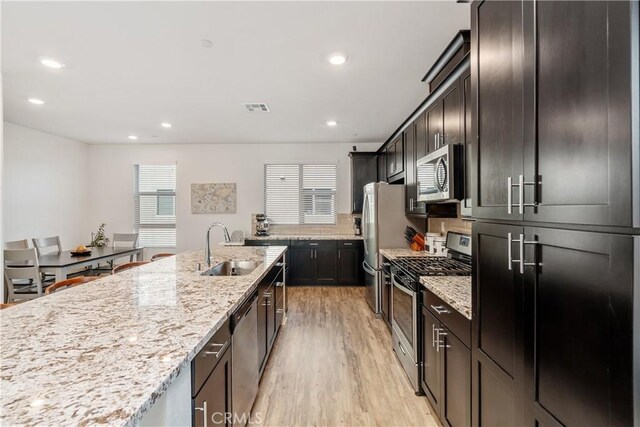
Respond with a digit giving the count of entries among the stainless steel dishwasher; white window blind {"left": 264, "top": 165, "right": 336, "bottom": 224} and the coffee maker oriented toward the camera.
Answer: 2

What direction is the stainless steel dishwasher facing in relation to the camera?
to the viewer's right

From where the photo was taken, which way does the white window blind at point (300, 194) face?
toward the camera

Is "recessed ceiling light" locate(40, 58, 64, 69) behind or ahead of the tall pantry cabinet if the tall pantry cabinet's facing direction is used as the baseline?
ahead

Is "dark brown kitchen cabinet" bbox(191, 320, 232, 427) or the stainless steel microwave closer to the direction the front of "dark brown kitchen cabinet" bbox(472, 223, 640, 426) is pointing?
the dark brown kitchen cabinet

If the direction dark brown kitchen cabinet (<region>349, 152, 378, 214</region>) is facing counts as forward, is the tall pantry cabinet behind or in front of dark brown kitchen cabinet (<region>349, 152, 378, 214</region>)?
in front

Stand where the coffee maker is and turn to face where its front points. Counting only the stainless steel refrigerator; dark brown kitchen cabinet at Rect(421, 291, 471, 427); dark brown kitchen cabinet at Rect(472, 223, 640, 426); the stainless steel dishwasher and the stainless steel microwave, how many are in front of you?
5

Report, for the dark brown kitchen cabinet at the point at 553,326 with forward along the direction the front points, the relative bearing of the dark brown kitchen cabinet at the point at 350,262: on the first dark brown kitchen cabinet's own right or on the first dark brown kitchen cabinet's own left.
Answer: on the first dark brown kitchen cabinet's own right

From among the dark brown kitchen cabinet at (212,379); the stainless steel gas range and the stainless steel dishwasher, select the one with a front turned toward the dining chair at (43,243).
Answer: the stainless steel gas range

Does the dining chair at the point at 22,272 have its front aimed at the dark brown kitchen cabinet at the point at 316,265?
no

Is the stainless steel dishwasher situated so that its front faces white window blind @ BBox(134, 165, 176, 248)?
no

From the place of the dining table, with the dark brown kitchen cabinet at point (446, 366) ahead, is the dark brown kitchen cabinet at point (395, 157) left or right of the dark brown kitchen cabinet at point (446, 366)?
left

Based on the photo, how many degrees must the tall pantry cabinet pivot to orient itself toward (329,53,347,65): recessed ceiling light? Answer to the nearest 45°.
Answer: approximately 90° to its right

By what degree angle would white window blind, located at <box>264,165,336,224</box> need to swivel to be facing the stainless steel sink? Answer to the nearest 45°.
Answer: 0° — it already faces it

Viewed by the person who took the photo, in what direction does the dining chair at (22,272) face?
facing away from the viewer and to the right of the viewer

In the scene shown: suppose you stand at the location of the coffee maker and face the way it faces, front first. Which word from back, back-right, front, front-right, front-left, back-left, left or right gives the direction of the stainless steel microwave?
front

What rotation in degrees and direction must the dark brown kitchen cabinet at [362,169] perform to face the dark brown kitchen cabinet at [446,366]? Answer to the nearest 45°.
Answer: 0° — it already faces it

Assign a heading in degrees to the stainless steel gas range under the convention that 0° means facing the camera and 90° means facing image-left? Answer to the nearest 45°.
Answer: approximately 90°

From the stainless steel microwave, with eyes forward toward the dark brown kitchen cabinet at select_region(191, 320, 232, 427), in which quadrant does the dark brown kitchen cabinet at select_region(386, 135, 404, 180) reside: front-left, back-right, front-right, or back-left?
back-right

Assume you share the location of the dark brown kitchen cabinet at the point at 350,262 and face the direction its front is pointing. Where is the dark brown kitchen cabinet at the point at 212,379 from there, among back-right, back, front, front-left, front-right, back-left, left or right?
front
